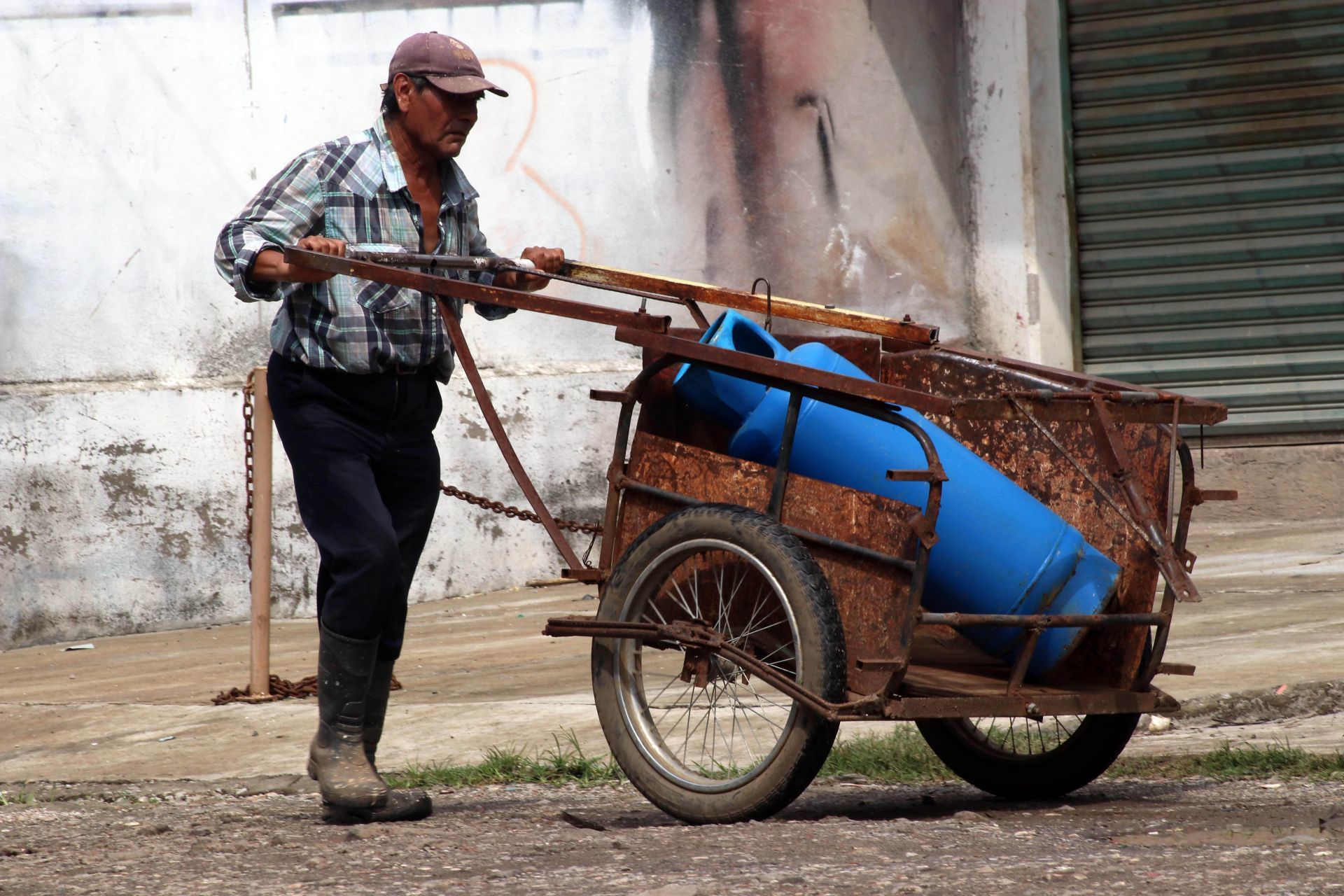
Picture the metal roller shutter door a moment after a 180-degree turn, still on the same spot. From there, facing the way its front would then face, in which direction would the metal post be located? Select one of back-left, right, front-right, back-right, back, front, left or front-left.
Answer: back-left

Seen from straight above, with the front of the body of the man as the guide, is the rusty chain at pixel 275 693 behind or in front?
behind

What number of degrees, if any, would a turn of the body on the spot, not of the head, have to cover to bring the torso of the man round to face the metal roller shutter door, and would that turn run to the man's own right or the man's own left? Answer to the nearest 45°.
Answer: approximately 90° to the man's own left

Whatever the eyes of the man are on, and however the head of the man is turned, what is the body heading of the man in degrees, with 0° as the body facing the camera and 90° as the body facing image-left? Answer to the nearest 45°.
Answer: approximately 315°

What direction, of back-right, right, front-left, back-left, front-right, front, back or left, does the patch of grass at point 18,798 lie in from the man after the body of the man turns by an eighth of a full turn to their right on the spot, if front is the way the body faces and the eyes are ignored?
back-right

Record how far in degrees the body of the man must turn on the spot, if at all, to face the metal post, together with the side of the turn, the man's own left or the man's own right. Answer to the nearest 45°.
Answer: approximately 135° to the man's own left

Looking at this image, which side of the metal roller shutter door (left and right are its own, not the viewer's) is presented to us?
front

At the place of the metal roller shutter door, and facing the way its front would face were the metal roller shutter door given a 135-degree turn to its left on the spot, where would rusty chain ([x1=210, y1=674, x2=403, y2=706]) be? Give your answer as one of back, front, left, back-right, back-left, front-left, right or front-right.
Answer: back

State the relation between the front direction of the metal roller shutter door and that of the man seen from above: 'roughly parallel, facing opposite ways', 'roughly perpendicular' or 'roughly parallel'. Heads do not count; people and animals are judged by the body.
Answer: roughly perpendicular

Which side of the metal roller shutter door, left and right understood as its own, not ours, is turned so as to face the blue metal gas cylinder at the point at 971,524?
front

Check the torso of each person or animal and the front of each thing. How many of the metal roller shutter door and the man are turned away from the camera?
0
